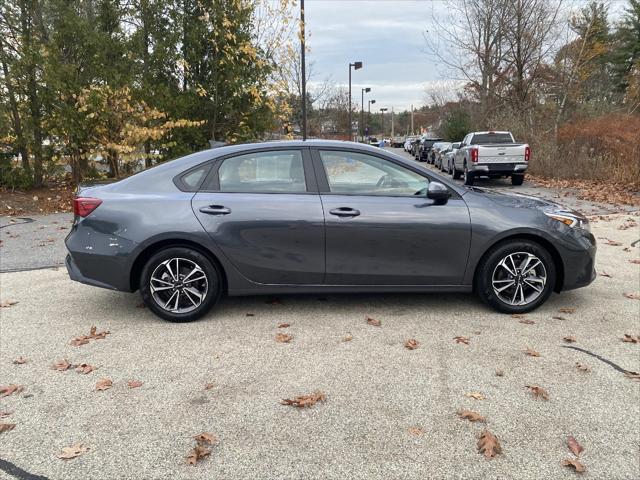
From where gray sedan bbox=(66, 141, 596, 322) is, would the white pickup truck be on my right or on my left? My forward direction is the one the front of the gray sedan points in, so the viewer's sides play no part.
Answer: on my left

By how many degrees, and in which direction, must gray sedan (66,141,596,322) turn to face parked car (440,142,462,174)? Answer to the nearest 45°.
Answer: approximately 90° to its left

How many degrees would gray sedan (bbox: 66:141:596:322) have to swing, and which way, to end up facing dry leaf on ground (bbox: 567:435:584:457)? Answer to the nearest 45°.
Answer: approximately 45° to its right

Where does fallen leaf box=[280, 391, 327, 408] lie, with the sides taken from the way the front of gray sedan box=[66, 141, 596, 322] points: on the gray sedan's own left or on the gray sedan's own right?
on the gray sedan's own right

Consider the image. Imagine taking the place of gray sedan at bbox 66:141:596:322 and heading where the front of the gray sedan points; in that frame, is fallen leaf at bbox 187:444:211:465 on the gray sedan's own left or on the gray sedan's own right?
on the gray sedan's own right

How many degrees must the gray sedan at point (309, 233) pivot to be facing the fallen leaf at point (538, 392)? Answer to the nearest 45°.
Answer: approximately 45° to its right

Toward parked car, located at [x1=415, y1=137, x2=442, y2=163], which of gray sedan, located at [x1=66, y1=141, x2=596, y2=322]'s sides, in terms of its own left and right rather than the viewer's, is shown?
left

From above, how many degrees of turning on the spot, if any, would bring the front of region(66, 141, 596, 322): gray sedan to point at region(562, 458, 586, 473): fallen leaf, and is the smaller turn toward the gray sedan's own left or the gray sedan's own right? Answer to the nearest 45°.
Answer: approximately 45° to the gray sedan's own right

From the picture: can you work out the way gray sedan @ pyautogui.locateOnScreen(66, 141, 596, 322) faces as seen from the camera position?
facing to the right of the viewer

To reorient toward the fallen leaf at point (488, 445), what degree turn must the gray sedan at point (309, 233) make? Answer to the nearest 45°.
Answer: approximately 45° to its right
